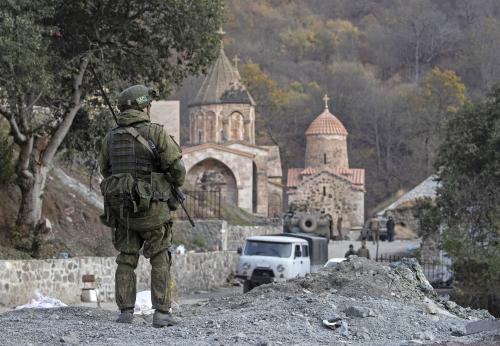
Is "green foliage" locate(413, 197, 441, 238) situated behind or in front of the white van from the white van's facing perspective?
behind

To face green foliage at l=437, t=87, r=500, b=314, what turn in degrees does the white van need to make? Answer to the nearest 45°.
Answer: approximately 90° to its left

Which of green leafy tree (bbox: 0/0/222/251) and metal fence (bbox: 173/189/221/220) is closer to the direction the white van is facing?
the green leafy tree

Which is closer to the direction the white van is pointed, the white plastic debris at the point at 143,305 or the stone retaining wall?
the white plastic debris

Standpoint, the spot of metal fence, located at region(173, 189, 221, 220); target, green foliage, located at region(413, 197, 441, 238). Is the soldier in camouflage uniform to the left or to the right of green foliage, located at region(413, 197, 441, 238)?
right

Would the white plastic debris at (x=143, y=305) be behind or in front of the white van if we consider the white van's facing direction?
in front

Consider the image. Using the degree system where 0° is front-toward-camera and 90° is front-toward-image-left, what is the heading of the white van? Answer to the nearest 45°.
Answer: approximately 45°

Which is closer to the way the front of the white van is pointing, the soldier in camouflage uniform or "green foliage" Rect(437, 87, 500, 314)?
the soldier in camouflage uniform

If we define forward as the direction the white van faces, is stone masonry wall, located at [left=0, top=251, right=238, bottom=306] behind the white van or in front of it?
in front

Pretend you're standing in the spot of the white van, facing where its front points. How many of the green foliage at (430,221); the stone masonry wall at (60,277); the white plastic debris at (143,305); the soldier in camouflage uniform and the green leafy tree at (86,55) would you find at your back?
1

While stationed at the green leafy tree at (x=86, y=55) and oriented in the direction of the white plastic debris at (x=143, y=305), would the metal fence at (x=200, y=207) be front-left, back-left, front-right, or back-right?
back-left
